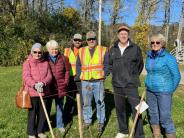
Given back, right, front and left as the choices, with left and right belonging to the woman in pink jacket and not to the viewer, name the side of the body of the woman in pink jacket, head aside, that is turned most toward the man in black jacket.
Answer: left

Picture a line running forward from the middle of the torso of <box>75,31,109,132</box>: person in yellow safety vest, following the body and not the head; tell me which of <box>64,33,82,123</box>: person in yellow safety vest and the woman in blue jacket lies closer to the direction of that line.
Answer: the woman in blue jacket

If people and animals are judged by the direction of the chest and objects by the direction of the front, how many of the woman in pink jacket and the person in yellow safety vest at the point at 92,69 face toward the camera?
2

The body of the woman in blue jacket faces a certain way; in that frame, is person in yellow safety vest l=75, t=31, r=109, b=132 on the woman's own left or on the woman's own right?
on the woman's own right

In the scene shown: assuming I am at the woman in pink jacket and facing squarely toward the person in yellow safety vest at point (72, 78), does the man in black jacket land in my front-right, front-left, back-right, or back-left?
front-right

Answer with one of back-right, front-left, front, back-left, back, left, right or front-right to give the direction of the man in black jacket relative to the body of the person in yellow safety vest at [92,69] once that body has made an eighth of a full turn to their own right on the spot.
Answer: left

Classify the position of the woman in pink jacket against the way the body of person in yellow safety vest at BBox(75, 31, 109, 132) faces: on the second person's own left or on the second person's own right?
on the second person's own right

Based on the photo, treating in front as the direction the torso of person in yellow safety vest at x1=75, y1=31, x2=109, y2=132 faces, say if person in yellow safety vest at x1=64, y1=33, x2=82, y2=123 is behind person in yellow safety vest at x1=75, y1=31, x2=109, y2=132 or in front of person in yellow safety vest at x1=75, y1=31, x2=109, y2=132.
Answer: behind

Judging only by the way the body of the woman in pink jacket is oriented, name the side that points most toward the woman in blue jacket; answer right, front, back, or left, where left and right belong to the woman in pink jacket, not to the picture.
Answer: left

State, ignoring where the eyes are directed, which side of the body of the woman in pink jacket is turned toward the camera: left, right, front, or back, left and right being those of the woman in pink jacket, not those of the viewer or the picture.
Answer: front

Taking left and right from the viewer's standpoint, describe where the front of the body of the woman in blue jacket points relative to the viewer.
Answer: facing the viewer and to the left of the viewer

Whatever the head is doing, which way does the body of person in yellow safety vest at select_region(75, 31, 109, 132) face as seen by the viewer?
toward the camera
